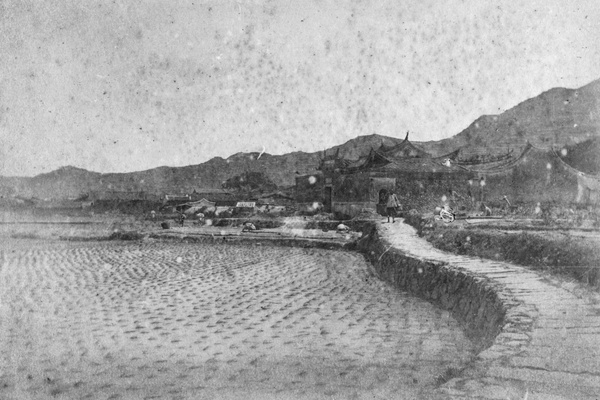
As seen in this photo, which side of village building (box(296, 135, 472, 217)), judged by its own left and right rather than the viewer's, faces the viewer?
front
